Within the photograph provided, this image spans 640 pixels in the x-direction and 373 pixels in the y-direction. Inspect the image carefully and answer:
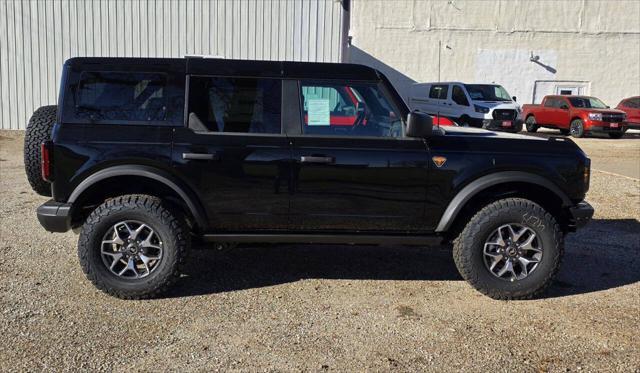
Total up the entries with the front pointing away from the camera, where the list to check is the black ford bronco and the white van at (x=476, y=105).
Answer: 0

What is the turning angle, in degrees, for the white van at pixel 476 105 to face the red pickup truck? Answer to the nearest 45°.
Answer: approximately 90° to its left

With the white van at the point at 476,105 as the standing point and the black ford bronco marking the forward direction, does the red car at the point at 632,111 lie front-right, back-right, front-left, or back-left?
back-left

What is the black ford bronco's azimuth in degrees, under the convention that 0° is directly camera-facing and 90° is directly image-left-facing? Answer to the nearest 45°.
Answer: approximately 270°

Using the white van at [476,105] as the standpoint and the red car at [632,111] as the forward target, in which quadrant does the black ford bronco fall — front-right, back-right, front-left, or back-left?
back-right

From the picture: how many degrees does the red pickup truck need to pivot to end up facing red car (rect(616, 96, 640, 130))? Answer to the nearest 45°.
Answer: approximately 90° to its left

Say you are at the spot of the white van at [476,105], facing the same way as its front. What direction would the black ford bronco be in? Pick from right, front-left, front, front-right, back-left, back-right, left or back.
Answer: front-right

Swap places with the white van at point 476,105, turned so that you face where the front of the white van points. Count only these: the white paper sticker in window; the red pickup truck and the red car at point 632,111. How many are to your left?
2

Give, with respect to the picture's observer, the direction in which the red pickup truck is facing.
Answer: facing the viewer and to the right of the viewer

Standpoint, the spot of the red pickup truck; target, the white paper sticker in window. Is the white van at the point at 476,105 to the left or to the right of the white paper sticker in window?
right

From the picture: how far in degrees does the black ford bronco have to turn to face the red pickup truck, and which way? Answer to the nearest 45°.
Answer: approximately 45° to its left

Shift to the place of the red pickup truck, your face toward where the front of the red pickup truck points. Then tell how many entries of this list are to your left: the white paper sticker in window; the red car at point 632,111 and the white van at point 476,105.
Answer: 1

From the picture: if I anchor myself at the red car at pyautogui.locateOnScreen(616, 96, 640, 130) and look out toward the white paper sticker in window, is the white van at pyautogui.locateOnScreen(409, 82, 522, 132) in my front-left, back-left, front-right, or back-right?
front-right

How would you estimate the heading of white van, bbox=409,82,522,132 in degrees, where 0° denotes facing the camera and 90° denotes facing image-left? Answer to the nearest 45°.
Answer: approximately 315°

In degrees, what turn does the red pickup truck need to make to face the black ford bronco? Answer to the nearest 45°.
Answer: approximately 45° to its right
